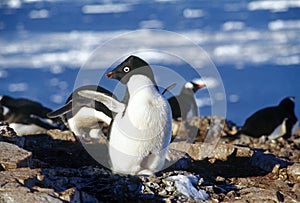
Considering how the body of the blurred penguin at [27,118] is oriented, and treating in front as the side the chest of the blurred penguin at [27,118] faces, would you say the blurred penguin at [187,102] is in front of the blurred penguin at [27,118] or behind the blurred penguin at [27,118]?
behind

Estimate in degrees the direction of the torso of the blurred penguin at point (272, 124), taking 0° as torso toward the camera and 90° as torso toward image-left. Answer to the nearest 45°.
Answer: approximately 270°

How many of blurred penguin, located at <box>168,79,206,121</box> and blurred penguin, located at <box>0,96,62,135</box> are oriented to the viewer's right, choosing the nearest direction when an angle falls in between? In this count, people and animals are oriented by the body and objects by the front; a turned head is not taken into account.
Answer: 1

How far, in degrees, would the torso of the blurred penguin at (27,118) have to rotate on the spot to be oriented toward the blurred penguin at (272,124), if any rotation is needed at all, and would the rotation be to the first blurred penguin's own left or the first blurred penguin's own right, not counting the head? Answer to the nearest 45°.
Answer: approximately 180°

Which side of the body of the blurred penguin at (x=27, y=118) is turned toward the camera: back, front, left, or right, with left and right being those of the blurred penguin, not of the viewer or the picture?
left

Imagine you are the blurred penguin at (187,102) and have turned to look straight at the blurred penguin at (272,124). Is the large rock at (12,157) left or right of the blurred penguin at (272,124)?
right

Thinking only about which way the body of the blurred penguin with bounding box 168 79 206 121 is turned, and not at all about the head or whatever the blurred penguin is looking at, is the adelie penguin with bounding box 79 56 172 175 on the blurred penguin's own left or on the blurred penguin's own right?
on the blurred penguin's own right

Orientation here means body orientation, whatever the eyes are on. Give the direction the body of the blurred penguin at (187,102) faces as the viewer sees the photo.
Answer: to the viewer's right
